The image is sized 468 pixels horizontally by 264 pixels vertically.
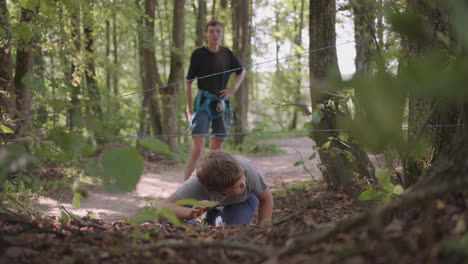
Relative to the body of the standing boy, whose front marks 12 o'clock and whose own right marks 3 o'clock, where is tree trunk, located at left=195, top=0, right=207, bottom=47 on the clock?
The tree trunk is roughly at 6 o'clock from the standing boy.

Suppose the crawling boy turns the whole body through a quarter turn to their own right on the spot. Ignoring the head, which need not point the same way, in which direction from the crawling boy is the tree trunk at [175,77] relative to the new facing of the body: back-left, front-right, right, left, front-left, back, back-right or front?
right

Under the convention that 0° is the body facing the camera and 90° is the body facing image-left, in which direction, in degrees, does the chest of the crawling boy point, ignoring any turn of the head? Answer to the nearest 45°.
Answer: approximately 0°

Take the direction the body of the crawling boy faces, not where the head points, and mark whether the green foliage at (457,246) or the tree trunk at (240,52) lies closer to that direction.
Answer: the green foliage

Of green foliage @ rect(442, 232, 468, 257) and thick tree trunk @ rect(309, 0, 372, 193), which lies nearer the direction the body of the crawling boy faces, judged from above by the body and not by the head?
the green foliage

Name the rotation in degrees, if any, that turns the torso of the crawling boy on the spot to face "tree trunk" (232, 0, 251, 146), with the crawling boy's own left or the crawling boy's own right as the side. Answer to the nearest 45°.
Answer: approximately 180°

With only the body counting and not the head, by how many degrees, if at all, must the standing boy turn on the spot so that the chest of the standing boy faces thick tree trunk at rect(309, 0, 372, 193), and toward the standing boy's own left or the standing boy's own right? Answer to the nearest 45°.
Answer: approximately 45° to the standing boy's own left

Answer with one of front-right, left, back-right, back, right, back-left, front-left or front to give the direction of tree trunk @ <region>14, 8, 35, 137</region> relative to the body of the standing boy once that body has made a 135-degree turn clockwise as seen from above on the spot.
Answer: front-left

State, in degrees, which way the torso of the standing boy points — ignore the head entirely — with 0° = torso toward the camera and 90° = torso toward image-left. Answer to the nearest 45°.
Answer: approximately 0°

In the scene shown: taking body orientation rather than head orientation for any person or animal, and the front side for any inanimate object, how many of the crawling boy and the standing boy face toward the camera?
2
